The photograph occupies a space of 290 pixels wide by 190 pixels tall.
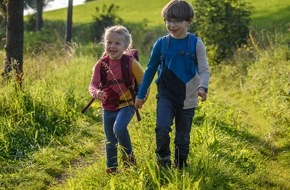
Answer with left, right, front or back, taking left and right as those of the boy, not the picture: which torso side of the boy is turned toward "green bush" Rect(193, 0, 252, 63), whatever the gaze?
back

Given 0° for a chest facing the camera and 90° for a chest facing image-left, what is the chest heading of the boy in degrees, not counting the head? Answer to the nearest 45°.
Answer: approximately 0°

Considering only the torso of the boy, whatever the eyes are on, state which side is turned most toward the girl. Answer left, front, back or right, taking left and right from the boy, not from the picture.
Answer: right
